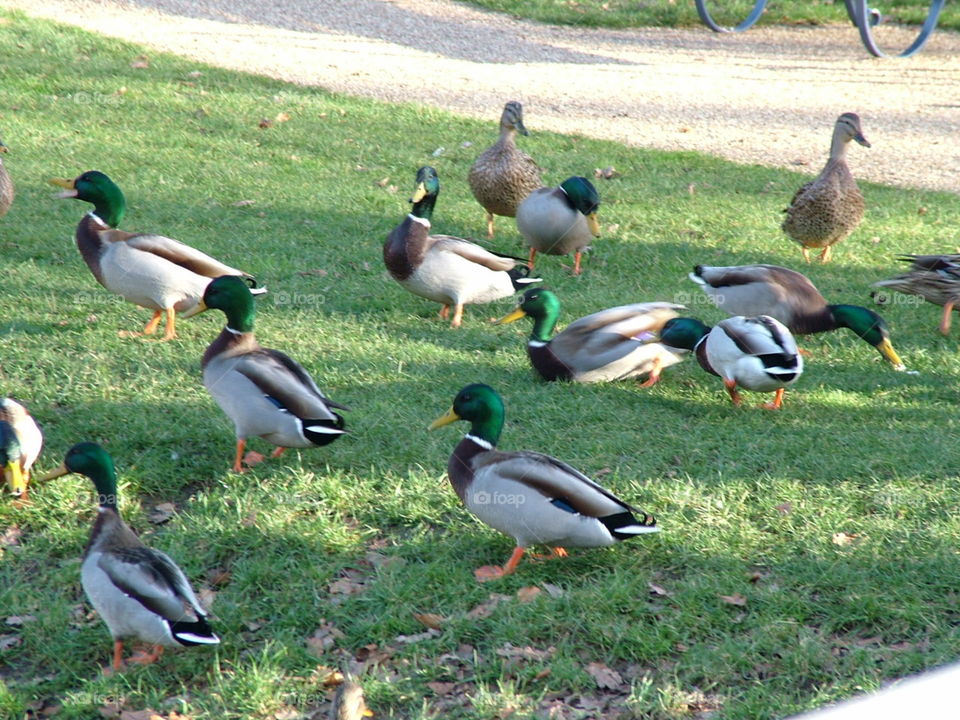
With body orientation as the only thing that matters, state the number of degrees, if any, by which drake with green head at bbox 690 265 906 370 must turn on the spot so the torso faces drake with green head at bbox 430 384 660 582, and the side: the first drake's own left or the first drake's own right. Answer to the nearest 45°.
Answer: approximately 90° to the first drake's own right

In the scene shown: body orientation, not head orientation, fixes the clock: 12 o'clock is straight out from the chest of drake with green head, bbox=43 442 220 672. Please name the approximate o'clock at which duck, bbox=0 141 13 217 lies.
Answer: The duck is roughly at 1 o'clock from the drake with green head.

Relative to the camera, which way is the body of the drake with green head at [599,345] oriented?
to the viewer's left

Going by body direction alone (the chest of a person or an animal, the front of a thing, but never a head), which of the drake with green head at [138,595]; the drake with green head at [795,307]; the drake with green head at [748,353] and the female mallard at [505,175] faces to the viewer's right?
the drake with green head at [795,307]

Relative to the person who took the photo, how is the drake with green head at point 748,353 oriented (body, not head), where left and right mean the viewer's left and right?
facing away from the viewer and to the left of the viewer

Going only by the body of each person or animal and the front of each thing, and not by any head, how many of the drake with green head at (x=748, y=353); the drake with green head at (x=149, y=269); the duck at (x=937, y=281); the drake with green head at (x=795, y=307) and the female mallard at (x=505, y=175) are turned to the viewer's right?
2

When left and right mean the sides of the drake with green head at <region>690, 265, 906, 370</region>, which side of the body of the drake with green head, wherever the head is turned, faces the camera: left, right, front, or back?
right

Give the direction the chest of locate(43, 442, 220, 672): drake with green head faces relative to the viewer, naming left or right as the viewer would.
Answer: facing away from the viewer and to the left of the viewer

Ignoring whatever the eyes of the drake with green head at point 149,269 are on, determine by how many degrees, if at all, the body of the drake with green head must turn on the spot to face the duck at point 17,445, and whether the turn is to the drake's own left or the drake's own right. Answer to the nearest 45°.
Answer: approximately 90° to the drake's own left

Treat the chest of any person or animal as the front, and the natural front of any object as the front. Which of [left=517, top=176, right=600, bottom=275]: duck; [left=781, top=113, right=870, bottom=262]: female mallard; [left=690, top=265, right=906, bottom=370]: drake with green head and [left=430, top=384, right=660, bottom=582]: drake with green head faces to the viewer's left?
[left=430, top=384, right=660, bottom=582]: drake with green head

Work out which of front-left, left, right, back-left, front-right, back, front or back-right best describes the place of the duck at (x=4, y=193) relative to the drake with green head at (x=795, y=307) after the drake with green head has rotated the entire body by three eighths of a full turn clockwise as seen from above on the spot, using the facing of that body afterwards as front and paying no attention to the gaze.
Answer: front-right

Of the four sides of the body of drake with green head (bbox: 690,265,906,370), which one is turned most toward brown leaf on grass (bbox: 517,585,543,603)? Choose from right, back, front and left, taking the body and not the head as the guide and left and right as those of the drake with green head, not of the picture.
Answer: right
